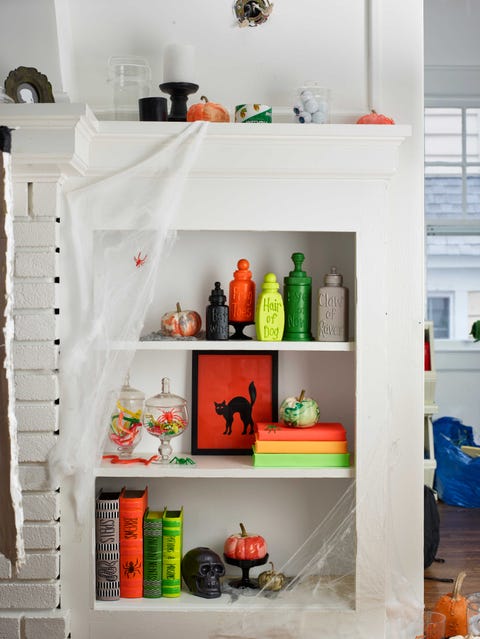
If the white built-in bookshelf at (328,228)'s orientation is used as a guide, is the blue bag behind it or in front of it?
behind

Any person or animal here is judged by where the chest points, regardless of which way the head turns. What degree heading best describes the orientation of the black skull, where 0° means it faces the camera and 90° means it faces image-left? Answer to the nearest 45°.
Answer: approximately 315°
